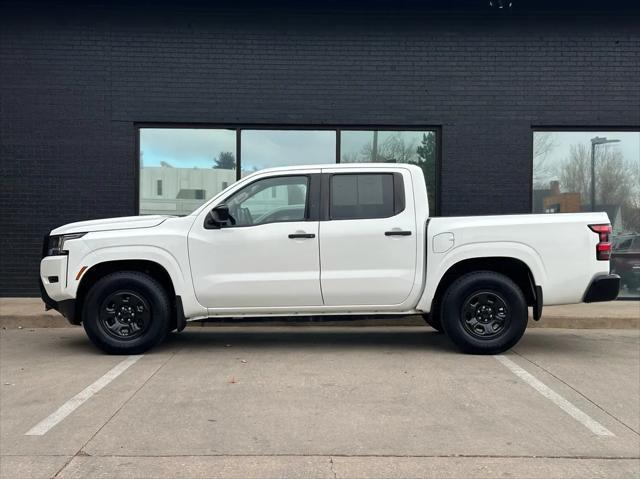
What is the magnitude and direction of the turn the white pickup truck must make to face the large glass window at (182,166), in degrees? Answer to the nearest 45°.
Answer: approximately 45° to its right

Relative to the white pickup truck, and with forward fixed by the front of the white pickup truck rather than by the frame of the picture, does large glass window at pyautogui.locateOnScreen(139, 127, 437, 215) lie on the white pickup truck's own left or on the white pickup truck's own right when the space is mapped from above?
on the white pickup truck's own right

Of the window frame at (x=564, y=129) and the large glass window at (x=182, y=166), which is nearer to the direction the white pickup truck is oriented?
the large glass window

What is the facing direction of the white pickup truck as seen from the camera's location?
facing to the left of the viewer

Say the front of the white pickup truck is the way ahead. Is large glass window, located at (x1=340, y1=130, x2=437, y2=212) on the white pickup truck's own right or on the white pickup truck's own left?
on the white pickup truck's own right

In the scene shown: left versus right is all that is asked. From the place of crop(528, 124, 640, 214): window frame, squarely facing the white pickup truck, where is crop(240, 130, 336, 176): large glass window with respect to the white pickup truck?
right

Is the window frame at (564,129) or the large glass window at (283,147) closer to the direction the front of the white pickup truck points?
the large glass window

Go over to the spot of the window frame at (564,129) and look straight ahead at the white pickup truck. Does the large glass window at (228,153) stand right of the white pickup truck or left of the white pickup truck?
right
